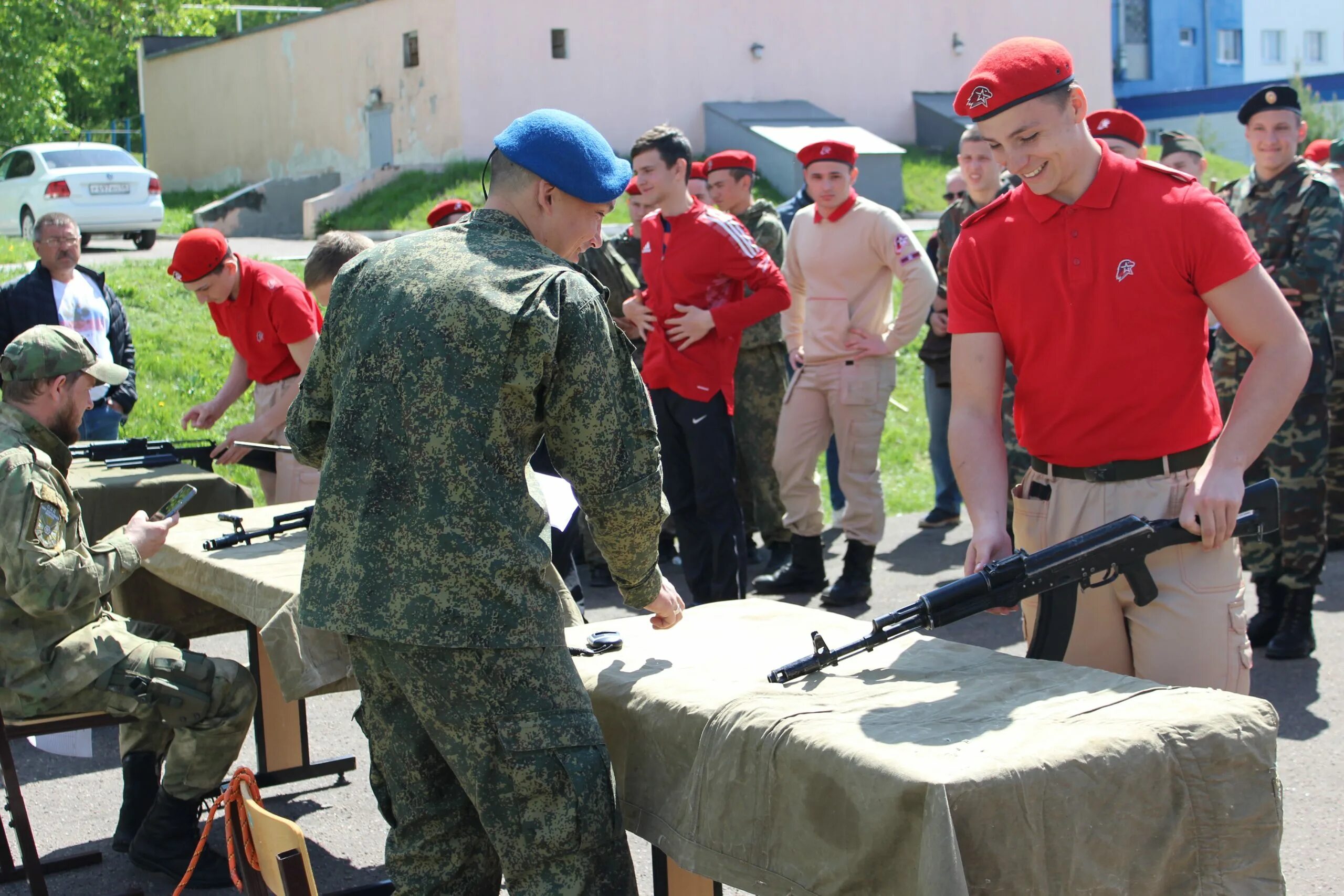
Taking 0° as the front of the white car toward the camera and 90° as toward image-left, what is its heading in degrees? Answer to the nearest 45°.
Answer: approximately 135°

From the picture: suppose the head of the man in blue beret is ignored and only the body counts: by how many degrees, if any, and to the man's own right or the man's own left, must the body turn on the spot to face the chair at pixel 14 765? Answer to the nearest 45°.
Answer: approximately 90° to the man's own left

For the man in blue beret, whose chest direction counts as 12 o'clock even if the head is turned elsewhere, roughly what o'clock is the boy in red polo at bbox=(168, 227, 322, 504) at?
The boy in red polo is roughly at 10 o'clock from the man in blue beret.

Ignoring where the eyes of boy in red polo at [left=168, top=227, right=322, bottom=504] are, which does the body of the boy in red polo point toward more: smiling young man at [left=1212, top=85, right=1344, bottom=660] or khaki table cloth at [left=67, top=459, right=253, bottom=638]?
the khaki table cloth

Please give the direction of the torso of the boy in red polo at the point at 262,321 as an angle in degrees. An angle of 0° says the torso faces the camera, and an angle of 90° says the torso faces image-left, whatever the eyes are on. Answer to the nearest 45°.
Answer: approximately 45°

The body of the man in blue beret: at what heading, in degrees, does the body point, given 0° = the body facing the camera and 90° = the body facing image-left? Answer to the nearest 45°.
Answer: approximately 225°

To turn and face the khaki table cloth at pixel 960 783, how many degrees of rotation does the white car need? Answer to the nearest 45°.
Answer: approximately 135° to its left
